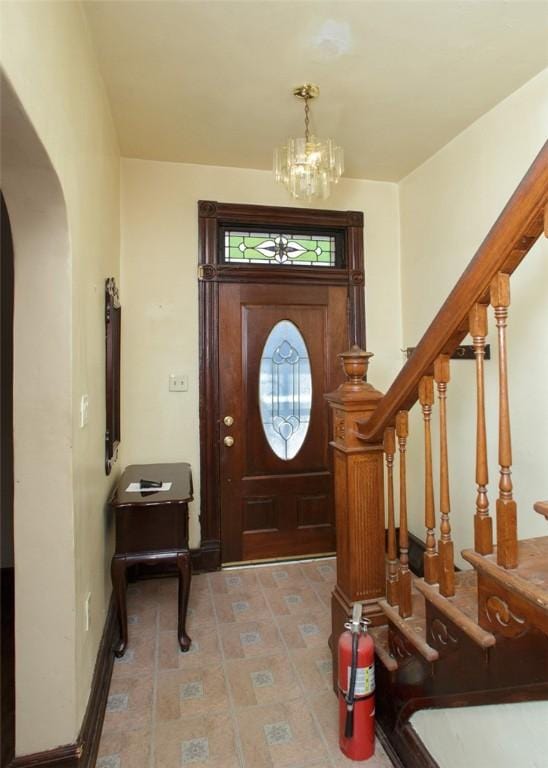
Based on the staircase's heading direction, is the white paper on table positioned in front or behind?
in front

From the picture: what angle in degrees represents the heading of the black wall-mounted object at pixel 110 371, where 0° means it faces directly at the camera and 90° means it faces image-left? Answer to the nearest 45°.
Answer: approximately 270°

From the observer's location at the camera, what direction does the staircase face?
facing away from the viewer and to the left of the viewer

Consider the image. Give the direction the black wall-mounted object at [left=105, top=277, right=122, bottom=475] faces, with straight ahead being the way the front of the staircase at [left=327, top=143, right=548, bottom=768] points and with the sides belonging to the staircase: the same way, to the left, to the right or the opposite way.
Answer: to the right

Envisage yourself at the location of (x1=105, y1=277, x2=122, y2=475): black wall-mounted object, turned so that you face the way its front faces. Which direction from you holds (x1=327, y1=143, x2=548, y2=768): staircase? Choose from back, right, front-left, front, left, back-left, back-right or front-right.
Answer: front-right

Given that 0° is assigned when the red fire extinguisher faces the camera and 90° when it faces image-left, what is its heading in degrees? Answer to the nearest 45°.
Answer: approximately 315°

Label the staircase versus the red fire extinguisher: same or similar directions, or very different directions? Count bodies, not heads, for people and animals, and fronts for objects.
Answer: very different directions

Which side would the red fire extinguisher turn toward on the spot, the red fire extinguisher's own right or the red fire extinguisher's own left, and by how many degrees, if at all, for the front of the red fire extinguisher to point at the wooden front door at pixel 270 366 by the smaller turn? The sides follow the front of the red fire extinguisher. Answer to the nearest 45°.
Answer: approximately 135° to the red fire extinguisher's own left

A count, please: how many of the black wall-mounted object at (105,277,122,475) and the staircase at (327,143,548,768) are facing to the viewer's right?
1
